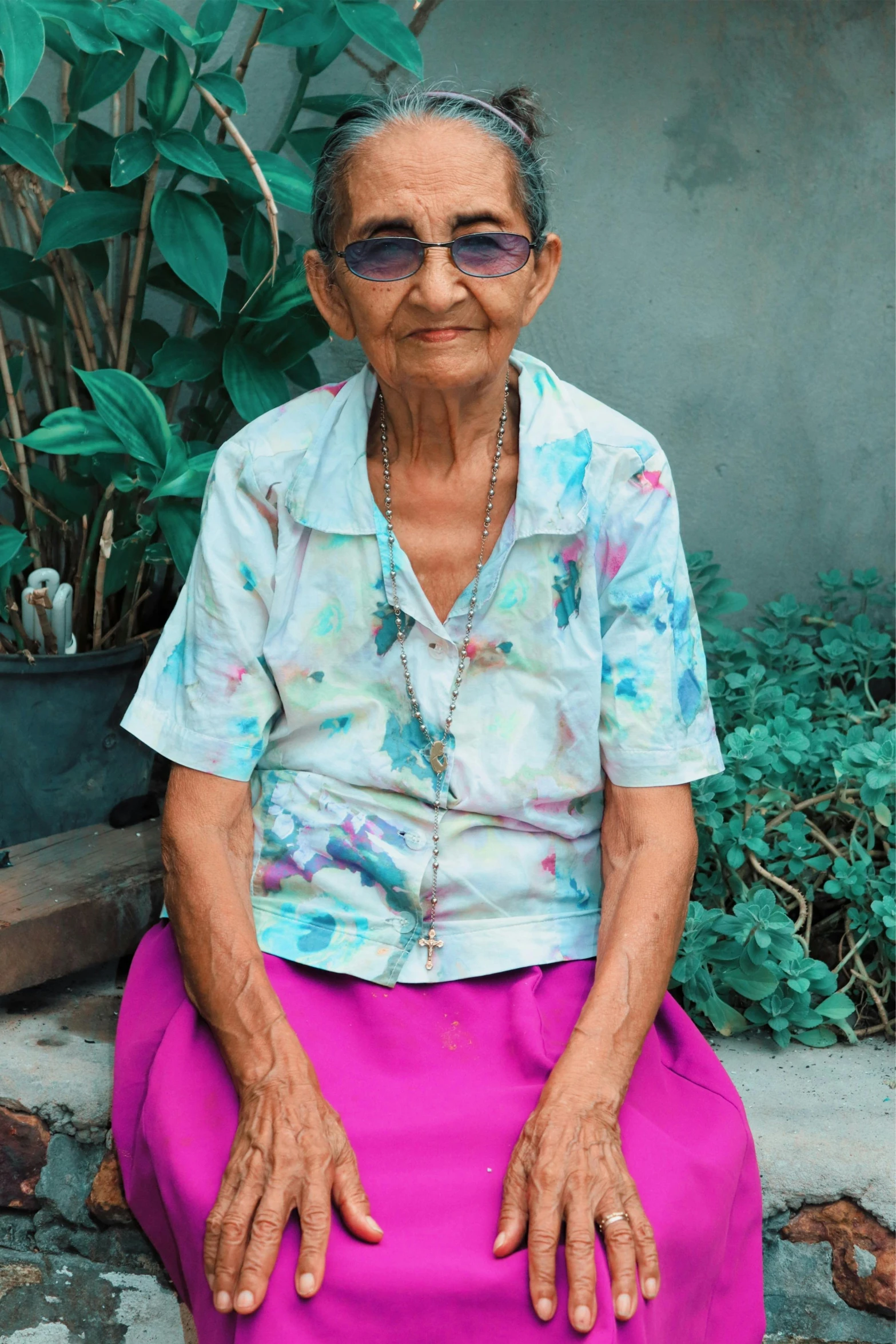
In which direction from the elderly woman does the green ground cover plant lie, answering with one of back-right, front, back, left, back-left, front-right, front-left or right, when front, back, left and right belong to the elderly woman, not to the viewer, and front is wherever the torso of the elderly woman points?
back-left

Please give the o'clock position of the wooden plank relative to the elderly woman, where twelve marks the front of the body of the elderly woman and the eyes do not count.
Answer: The wooden plank is roughly at 4 o'clock from the elderly woman.

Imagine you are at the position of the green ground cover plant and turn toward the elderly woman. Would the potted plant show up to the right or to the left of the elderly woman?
right

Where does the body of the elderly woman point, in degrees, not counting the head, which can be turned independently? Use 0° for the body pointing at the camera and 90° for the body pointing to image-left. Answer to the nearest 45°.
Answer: approximately 0°
